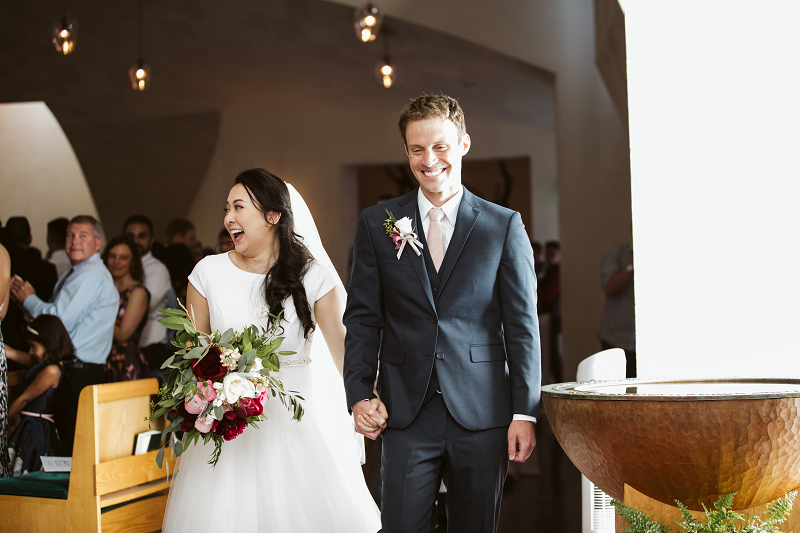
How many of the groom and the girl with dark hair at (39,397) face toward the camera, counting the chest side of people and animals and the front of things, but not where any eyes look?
1

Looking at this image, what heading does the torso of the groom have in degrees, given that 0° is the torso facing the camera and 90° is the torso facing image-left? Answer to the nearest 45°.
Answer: approximately 0°

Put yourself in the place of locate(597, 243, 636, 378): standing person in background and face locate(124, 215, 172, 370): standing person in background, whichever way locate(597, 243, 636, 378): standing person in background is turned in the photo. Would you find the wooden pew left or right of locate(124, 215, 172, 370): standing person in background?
left

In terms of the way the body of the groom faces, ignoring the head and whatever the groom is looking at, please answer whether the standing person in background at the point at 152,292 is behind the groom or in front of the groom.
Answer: behind

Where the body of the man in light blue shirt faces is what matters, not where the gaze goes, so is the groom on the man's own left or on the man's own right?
on the man's own left
